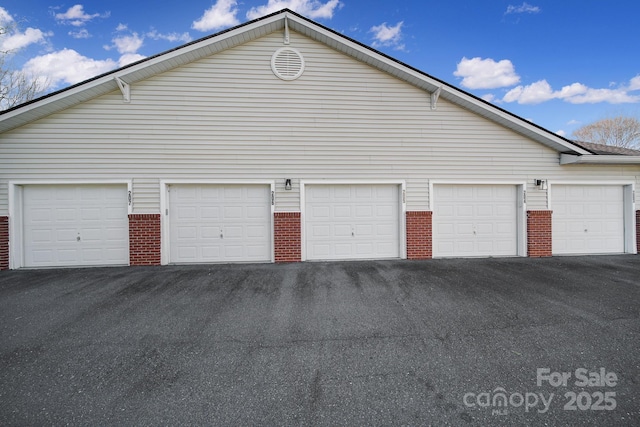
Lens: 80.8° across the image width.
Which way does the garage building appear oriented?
toward the camera

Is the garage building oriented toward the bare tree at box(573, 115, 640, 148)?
no
